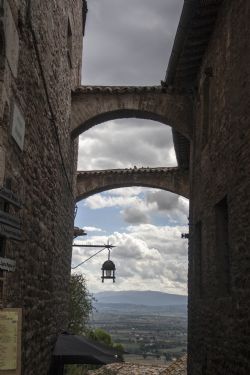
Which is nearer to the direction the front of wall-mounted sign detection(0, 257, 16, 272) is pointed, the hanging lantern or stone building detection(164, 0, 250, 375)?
the stone building

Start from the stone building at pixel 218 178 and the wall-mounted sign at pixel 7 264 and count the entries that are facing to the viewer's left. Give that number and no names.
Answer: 1

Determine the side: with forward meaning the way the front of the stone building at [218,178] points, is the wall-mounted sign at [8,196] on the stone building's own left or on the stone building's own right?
on the stone building's own left

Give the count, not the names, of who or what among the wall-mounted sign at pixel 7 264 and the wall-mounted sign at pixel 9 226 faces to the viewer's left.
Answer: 0

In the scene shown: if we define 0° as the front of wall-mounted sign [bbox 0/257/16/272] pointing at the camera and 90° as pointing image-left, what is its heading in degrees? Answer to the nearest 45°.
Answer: approximately 315°

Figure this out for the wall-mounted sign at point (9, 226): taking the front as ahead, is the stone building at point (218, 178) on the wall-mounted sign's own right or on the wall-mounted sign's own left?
on the wall-mounted sign's own left

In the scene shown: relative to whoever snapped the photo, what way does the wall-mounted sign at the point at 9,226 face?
facing the viewer and to the right of the viewer

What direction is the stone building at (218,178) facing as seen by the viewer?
to the viewer's left

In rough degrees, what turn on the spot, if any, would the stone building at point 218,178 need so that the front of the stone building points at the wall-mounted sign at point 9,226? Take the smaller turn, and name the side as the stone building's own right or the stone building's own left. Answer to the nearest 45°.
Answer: approximately 45° to the stone building's own left
